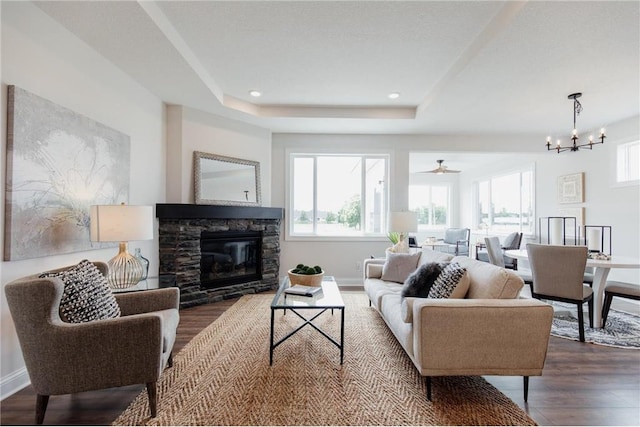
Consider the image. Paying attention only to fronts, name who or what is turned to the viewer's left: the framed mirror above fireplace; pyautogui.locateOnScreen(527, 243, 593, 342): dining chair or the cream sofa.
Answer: the cream sofa

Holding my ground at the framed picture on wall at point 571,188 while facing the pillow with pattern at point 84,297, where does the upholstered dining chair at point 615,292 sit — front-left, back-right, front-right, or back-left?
front-left

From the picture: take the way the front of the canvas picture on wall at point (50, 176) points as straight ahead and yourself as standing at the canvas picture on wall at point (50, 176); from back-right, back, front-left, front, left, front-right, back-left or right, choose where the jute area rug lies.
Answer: front

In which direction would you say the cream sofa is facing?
to the viewer's left

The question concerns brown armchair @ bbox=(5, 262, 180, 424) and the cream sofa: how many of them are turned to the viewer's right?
1

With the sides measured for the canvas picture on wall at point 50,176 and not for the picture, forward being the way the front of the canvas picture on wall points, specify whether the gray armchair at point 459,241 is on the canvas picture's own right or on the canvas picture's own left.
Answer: on the canvas picture's own left

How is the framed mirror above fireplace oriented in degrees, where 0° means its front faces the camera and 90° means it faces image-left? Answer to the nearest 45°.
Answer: approximately 315°

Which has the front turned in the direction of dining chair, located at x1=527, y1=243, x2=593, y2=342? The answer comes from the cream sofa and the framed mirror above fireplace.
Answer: the framed mirror above fireplace

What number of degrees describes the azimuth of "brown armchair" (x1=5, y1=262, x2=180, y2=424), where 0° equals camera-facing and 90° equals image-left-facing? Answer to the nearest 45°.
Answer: approximately 270°

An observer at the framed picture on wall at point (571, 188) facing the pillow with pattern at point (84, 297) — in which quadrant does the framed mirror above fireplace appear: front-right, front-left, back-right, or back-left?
front-right

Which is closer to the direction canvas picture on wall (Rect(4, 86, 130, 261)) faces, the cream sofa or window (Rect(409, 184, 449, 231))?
the cream sofa

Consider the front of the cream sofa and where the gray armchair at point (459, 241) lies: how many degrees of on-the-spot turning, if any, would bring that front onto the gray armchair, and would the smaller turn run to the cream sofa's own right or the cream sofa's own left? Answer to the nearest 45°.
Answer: approximately 90° to the cream sofa's own right

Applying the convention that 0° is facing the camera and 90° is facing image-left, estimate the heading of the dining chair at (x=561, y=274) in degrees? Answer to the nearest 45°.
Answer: approximately 225°

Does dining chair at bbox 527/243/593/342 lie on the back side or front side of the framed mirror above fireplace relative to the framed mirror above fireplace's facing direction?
on the front side

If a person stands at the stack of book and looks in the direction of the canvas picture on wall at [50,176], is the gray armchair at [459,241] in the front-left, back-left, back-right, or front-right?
back-right
